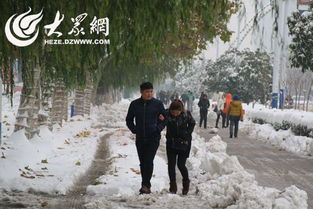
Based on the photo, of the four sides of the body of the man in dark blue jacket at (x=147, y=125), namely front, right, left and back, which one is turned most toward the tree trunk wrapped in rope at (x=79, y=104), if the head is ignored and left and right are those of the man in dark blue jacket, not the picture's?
back

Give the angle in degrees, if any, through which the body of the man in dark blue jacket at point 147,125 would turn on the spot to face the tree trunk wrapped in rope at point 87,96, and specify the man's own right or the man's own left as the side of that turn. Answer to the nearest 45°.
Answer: approximately 180°

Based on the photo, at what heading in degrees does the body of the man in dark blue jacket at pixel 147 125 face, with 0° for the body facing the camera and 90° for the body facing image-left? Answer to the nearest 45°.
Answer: approximately 0°

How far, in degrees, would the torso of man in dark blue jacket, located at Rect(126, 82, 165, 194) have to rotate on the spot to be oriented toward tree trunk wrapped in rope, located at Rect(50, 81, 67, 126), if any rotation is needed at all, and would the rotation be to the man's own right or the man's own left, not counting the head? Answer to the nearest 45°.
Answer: approximately 180°

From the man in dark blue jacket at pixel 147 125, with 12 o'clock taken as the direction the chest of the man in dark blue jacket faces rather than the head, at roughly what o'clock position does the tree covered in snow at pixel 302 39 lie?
The tree covered in snow is roughly at 7 o'clock from the man in dark blue jacket.

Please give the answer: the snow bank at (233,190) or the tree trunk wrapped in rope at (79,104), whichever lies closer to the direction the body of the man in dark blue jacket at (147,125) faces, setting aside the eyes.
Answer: the snow bank

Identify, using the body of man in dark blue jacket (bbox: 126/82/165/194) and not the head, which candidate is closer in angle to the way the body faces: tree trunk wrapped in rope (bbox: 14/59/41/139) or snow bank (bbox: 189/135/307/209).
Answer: the snow bank

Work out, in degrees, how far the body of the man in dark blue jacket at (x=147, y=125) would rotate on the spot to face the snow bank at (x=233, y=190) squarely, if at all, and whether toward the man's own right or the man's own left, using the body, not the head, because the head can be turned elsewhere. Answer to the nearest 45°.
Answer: approximately 90° to the man's own left

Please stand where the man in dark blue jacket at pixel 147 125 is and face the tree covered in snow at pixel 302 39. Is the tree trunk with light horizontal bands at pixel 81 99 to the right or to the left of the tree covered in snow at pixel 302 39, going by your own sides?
left

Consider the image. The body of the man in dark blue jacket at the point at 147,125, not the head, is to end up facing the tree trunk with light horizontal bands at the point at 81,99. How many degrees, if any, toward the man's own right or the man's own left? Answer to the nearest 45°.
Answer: approximately 180°

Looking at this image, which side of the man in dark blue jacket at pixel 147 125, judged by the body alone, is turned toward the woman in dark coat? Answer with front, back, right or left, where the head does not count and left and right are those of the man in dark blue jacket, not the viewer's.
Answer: left
